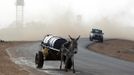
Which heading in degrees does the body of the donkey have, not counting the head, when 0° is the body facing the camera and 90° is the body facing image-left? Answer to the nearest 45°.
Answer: approximately 315°
